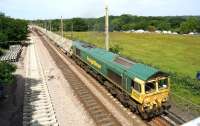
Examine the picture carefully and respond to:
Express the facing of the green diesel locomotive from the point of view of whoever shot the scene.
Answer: facing the viewer and to the right of the viewer
